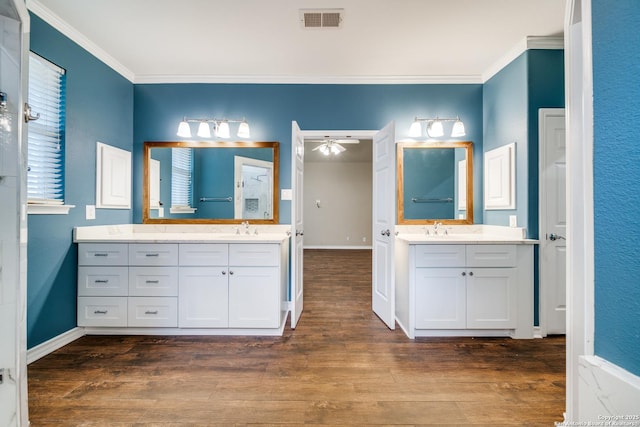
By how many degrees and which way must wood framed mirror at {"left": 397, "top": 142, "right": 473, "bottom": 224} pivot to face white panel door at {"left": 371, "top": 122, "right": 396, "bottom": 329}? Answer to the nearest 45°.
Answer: approximately 45° to its right

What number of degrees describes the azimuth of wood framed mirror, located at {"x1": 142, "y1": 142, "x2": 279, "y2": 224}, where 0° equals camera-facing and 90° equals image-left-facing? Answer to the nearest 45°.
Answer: approximately 0°

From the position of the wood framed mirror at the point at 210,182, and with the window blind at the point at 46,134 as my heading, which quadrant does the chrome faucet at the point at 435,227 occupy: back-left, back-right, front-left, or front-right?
back-left

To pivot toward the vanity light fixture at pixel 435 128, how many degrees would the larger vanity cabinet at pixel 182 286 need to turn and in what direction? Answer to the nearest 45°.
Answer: approximately 90° to its left

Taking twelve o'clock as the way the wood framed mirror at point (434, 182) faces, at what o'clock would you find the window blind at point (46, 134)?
The window blind is roughly at 2 o'clock from the wood framed mirror.

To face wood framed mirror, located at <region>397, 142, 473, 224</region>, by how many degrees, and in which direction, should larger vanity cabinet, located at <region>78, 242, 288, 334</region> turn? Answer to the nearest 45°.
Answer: approximately 90° to its left

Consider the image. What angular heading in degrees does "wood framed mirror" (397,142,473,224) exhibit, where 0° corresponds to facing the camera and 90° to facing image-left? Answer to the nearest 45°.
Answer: approximately 0°
